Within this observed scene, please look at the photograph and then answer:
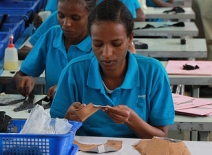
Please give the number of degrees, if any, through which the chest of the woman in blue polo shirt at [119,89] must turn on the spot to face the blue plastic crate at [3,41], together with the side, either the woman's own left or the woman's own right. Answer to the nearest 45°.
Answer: approximately 135° to the woman's own right

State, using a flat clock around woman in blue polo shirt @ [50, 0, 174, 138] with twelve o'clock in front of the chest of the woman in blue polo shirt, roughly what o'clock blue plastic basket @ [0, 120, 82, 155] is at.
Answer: The blue plastic basket is roughly at 1 o'clock from the woman in blue polo shirt.

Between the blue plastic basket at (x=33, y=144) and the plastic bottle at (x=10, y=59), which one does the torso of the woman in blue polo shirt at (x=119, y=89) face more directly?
the blue plastic basket

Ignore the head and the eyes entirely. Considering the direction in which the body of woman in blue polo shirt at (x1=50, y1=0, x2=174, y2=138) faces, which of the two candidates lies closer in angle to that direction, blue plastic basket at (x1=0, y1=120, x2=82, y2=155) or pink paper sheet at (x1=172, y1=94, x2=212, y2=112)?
the blue plastic basket

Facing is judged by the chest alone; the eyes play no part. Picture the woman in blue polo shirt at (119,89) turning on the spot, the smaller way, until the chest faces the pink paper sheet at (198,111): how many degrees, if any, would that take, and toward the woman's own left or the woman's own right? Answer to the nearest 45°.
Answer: approximately 135° to the woman's own left

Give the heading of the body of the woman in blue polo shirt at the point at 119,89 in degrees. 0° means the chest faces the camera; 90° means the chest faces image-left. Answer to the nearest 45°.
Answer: approximately 0°
